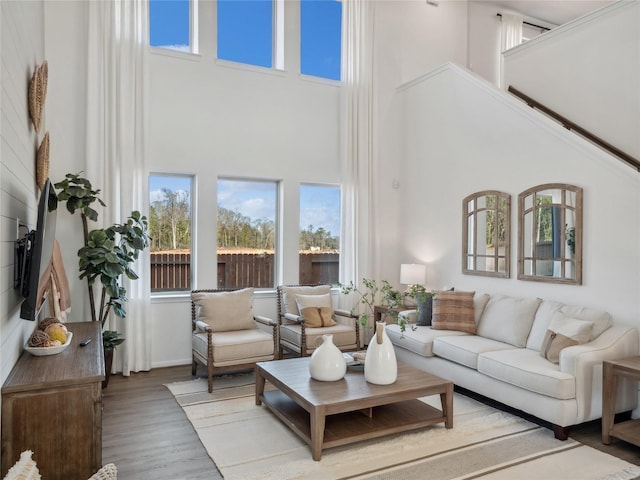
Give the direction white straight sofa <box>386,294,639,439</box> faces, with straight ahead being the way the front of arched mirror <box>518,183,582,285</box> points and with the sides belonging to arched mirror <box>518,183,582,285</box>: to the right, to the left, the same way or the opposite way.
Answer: the same way

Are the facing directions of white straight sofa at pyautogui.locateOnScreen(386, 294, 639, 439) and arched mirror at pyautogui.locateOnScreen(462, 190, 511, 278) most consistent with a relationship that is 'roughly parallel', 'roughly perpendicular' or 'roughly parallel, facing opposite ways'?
roughly parallel

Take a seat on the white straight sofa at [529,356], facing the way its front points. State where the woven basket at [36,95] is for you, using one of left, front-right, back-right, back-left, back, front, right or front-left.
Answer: front

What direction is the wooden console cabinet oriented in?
to the viewer's right

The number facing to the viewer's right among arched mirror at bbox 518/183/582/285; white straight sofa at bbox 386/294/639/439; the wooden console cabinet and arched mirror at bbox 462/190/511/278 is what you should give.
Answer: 1

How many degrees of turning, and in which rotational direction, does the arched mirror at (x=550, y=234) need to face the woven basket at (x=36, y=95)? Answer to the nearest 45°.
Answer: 0° — it already faces it

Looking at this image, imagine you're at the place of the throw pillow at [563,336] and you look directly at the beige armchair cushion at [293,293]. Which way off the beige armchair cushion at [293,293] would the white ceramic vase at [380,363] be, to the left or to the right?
left

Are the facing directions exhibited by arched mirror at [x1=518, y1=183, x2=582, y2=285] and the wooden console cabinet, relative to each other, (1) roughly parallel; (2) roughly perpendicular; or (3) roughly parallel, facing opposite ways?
roughly parallel, facing opposite ways

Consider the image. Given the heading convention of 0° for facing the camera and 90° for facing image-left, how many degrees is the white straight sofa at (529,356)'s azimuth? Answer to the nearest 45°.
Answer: approximately 45°

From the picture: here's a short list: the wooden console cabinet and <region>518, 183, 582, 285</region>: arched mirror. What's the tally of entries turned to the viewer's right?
1

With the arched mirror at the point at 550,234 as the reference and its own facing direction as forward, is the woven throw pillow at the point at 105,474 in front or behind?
in front

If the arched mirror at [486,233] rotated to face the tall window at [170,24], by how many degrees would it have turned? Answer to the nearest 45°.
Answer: approximately 45° to its right

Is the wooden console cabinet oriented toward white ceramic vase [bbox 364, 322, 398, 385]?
yes

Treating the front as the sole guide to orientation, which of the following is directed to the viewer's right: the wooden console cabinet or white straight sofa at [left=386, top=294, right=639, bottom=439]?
the wooden console cabinet

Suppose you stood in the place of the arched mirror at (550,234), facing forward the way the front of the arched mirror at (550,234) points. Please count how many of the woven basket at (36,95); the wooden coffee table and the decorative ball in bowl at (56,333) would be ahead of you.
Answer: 3

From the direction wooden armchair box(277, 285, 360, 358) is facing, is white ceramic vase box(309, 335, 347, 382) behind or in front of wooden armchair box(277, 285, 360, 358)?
in front

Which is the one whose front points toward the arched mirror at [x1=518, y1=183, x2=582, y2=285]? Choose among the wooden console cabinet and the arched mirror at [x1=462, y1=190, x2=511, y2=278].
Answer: the wooden console cabinet

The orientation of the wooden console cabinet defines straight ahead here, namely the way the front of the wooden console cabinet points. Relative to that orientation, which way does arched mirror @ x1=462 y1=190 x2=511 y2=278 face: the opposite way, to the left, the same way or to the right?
the opposite way
